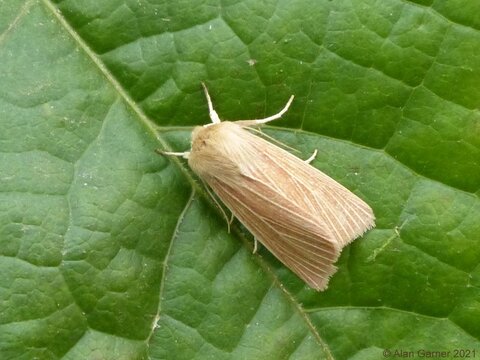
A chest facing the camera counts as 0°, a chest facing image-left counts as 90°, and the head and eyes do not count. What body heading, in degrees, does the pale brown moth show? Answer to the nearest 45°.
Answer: approximately 135°
